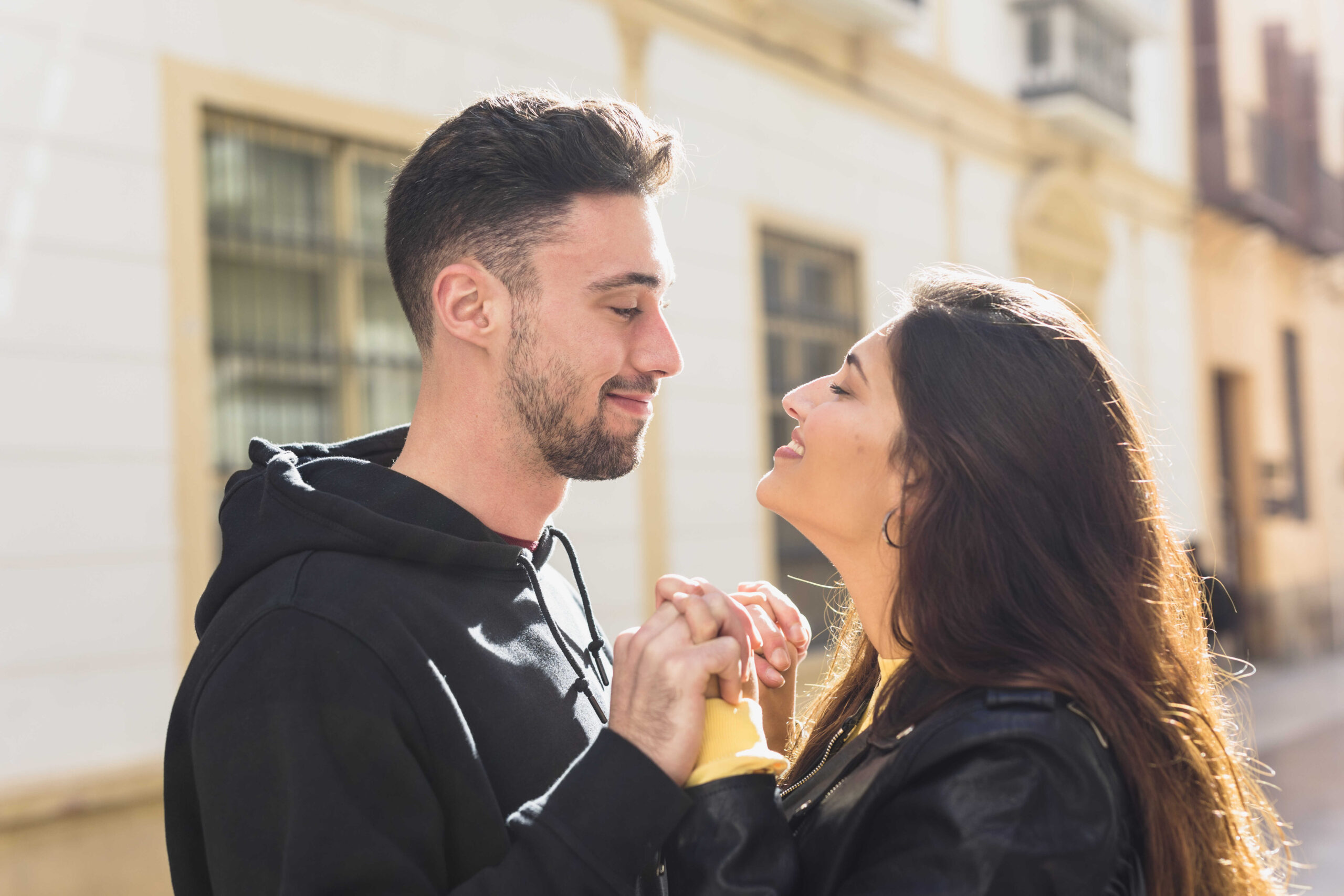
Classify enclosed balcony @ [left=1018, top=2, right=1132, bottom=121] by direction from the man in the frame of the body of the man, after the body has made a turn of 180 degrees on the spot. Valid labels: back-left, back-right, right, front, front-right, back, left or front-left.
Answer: back-right

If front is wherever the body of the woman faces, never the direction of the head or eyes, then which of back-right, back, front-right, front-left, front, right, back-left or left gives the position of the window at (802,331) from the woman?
right

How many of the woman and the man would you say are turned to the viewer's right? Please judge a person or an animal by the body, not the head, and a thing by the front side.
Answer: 1

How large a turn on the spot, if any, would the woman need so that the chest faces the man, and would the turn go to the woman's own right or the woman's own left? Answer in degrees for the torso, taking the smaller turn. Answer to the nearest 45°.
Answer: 0° — they already face them

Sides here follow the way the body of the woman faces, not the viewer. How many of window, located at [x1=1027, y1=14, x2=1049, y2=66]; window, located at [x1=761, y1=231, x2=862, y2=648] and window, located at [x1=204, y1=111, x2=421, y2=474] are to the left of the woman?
0

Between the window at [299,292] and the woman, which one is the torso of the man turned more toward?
the woman

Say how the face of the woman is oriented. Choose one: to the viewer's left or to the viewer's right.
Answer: to the viewer's left

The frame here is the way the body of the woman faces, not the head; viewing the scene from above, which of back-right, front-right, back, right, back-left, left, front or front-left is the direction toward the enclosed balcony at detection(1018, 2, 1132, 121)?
right

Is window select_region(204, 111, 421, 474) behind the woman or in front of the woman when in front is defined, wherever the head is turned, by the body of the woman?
in front

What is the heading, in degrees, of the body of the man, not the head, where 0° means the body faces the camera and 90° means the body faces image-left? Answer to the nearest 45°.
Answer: approximately 270°

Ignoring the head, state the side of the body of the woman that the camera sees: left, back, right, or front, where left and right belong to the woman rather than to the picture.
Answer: left

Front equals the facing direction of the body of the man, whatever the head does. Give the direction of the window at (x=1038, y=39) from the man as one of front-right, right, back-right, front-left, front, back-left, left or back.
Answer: front-left

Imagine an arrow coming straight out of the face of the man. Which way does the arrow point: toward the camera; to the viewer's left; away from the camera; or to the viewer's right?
to the viewer's right

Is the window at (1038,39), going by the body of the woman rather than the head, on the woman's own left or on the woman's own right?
on the woman's own right
